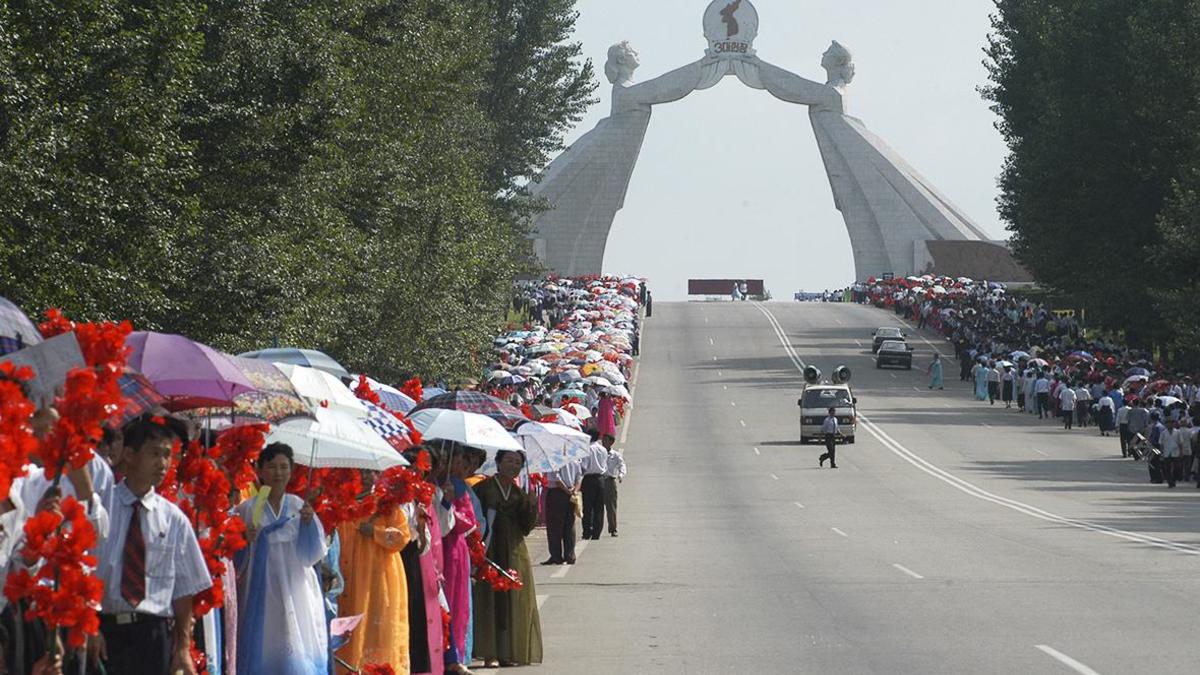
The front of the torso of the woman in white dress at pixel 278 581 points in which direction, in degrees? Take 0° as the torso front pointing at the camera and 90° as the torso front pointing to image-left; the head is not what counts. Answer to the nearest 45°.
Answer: approximately 0°

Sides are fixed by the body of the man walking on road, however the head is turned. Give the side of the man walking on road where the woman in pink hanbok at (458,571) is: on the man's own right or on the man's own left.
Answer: on the man's own right

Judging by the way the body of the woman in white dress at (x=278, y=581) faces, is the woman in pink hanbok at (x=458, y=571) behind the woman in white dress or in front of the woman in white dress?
behind
